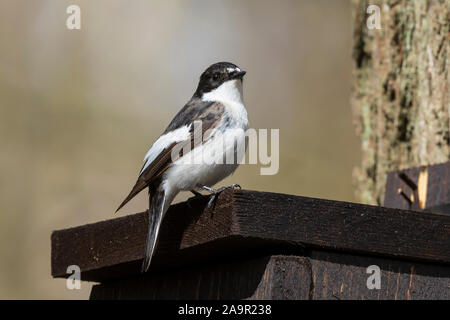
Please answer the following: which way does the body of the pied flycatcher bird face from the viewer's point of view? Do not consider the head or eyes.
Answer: to the viewer's right

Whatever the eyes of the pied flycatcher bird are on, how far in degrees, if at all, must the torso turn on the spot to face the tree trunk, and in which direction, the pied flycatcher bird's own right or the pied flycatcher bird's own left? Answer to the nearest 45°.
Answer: approximately 45° to the pied flycatcher bird's own left
